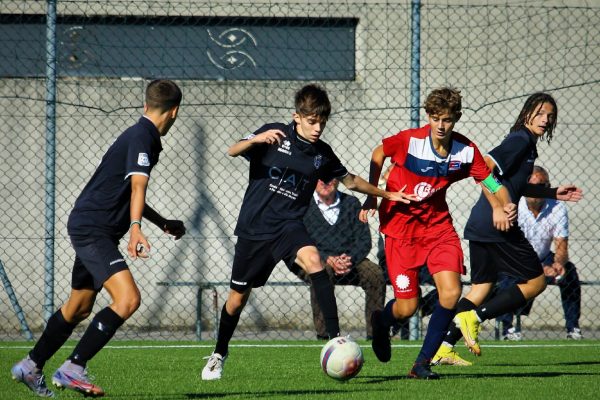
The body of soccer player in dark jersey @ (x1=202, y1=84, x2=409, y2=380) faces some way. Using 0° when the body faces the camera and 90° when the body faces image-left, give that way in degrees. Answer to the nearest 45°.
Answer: approximately 315°

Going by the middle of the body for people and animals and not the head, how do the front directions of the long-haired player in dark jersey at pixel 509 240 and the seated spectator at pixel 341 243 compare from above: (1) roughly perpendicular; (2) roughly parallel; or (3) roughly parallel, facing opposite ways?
roughly perpendicular

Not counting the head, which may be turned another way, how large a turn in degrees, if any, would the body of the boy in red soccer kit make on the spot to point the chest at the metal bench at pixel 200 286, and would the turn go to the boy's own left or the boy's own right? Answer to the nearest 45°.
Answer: approximately 135° to the boy's own right

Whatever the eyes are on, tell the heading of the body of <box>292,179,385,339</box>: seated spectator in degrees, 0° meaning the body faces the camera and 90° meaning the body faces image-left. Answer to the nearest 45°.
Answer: approximately 0°

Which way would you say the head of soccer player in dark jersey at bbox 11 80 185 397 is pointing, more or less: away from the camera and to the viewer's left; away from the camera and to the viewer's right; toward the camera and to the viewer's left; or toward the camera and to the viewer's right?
away from the camera and to the viewer's right

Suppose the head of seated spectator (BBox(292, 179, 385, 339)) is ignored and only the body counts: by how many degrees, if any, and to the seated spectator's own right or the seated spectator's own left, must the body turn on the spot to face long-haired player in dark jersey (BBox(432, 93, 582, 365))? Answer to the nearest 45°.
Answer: approximately 45° to the seated spectator's own left

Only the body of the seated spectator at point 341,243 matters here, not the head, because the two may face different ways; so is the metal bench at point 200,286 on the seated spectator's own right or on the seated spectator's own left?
on the seated spectator's own right

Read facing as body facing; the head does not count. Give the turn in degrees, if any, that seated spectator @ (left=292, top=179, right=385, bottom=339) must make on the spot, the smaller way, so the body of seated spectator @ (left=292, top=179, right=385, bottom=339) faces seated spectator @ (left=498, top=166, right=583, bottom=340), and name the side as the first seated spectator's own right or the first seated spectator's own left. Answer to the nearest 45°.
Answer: approximately 90° to the first seated spectator's own left

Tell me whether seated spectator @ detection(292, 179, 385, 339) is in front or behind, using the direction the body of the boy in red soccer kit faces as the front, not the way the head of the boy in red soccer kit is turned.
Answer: behind

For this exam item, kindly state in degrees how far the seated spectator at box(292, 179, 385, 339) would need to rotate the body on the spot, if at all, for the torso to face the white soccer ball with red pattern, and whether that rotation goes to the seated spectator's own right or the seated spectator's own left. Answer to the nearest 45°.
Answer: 0° — they already face it
